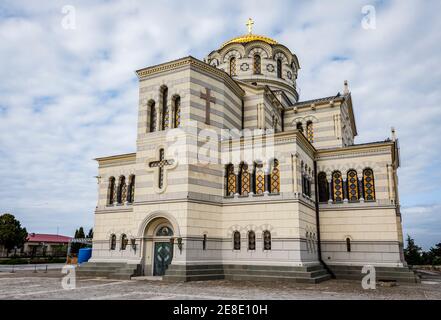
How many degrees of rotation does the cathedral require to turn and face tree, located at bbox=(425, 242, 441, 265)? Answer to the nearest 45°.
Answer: approximately 180°

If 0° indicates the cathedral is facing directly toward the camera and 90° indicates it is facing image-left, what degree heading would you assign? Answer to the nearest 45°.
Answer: approximately 45°

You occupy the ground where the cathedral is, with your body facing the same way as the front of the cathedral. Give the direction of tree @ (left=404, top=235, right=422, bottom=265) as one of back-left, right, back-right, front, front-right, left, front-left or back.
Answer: back
